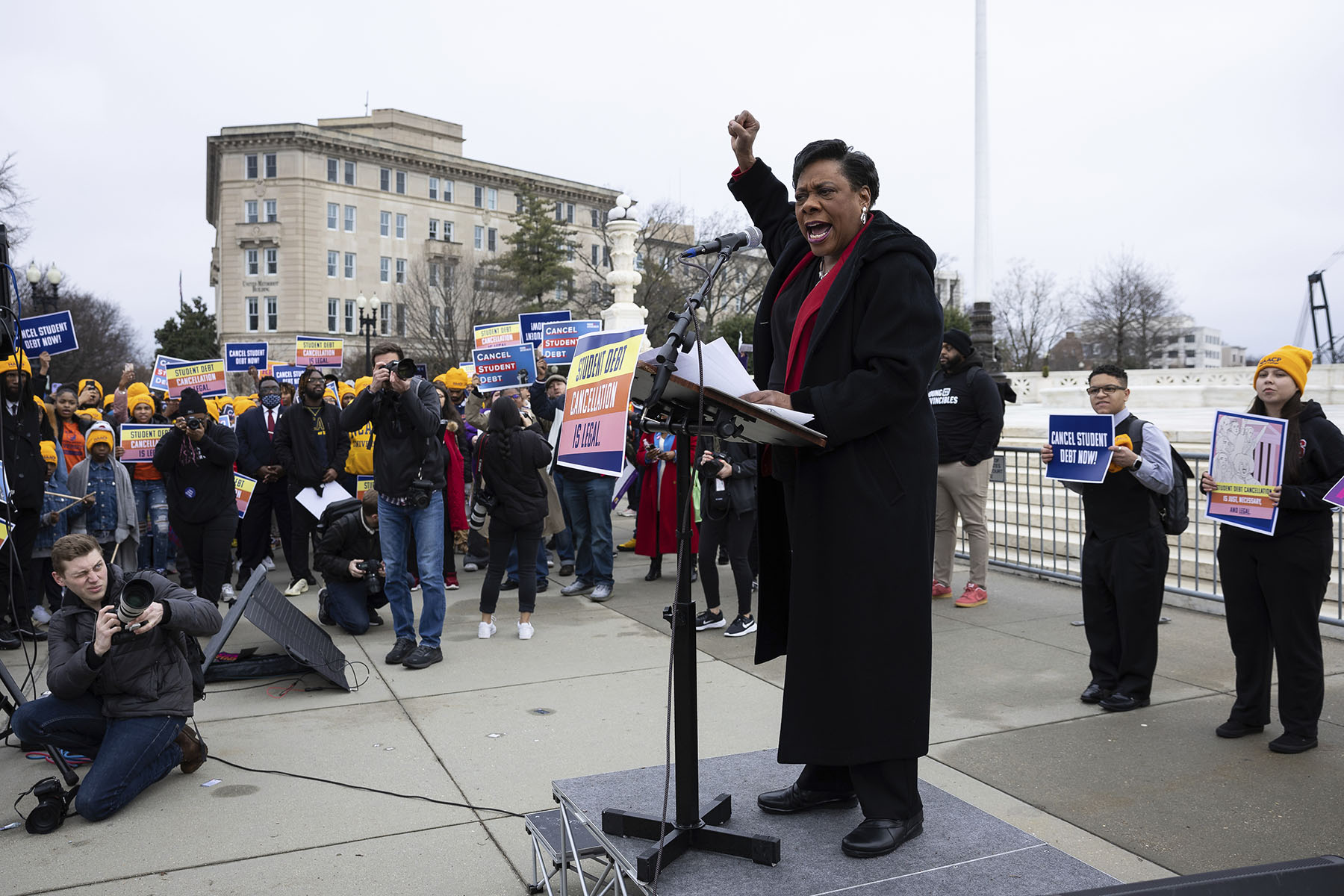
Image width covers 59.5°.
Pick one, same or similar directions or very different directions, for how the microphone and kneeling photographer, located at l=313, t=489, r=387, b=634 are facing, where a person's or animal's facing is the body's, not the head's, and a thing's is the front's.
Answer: same or similar directions

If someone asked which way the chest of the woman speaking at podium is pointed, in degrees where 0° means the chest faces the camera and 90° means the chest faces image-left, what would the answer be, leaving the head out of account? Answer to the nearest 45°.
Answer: approximately 45°

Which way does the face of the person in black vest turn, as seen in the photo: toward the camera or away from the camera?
toward the camera

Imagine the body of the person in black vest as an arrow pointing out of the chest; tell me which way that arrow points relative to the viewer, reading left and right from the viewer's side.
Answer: facing the viewer and to the left of the viewer

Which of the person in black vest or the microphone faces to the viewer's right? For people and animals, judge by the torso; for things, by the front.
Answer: the microphone

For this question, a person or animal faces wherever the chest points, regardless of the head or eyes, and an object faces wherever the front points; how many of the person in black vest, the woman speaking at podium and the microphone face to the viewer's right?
1

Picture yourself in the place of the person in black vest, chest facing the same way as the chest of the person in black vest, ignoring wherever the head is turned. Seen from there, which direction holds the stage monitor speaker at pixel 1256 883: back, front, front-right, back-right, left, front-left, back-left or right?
front-left

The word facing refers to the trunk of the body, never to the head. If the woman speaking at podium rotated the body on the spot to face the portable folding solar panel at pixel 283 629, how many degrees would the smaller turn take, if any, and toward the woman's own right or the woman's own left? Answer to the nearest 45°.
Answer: approximately 90° to the woman's own right

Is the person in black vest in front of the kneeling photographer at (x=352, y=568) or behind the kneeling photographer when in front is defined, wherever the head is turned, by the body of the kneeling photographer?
in front

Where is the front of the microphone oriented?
to the viewer's right

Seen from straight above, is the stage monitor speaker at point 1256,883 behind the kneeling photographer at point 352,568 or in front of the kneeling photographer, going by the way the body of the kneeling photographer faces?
in front

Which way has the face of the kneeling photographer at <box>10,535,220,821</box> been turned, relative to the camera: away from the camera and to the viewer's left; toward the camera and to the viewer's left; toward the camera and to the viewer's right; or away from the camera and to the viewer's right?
toward the camera and to the viewer's right

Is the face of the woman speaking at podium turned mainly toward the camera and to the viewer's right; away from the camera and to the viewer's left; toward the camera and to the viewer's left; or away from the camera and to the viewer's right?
toward the camera and to the viewer's left
